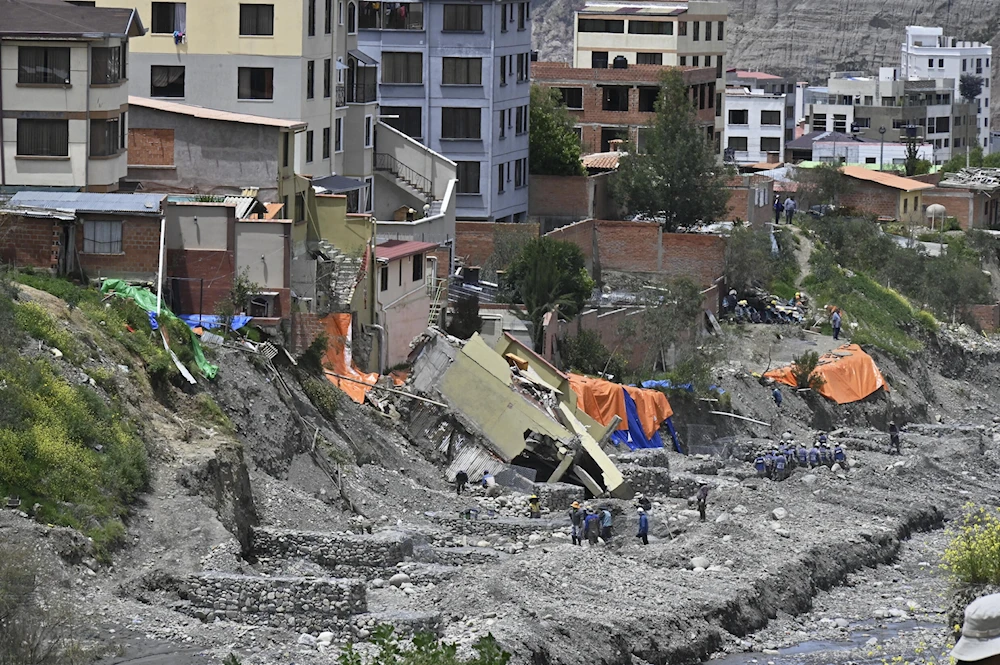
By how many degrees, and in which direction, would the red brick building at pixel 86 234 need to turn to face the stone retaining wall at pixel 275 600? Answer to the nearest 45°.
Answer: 0° — it already faces it

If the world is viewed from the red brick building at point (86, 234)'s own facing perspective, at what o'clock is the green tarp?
The green tarp is roughly at 11 o'clock from the red brick building.

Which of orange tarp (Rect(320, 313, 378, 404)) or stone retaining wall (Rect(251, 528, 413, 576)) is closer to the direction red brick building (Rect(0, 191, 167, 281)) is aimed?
the stone retaining wall

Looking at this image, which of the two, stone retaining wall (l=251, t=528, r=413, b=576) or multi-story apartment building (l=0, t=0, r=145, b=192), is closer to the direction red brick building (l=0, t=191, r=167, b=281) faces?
the stone retaining wall

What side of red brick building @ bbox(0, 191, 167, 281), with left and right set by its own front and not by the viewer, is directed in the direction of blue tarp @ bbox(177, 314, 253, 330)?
left

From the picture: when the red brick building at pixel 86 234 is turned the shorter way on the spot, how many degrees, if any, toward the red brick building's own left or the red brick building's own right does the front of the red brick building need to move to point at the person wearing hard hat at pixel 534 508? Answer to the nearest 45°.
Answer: approximately 90° to the red brick building's own left

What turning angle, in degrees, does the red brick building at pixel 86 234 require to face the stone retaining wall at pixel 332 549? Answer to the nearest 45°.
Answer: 0° — it already faces it

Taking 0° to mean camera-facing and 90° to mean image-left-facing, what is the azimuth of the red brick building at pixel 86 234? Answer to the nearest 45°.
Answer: approximately 0°
